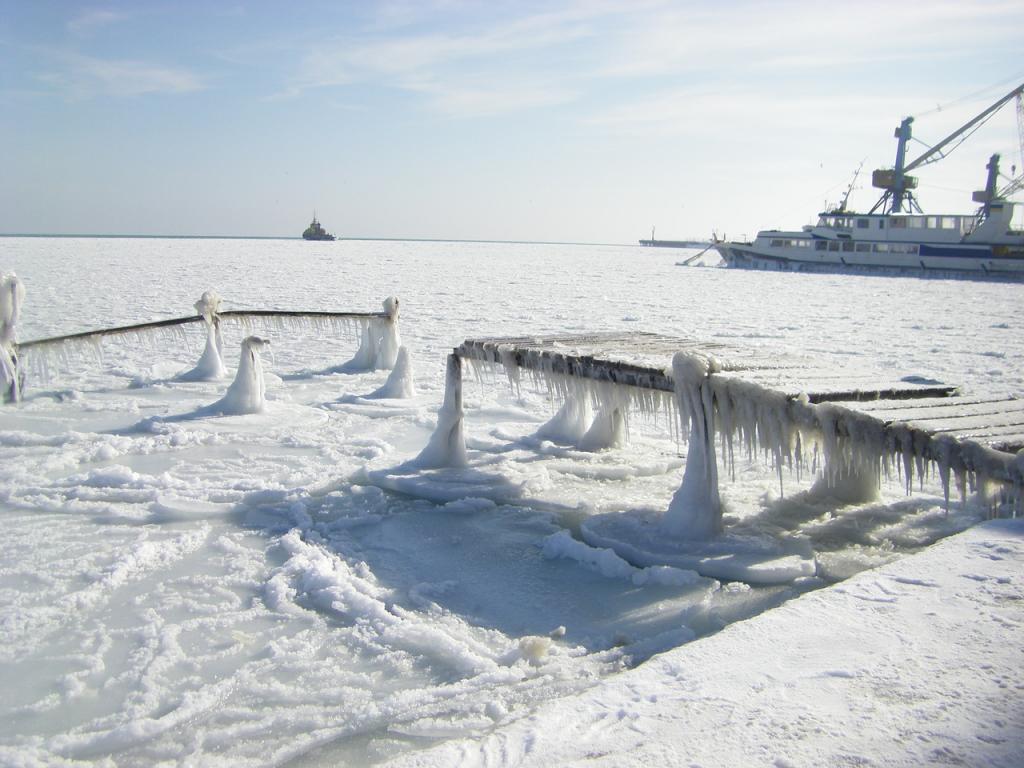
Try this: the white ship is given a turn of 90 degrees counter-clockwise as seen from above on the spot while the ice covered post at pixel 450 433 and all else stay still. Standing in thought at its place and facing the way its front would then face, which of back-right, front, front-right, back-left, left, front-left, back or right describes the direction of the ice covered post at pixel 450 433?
front

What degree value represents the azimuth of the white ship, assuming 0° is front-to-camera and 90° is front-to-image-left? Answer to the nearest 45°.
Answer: approximately 90°

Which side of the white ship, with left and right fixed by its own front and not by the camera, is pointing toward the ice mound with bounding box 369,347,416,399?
left

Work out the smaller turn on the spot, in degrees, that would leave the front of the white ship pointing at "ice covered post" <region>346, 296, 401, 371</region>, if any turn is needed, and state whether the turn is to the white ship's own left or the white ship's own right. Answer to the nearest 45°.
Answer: approximately 90° to the white ship's own left

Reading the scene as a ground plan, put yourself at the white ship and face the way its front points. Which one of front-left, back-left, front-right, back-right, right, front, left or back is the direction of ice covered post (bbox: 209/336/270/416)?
left

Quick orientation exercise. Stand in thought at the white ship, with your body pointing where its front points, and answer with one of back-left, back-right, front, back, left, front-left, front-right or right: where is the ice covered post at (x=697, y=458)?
left

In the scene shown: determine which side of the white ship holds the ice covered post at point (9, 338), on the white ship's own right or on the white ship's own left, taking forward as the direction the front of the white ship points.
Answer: on the white ship's own left

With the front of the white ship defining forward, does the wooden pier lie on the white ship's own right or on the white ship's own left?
on the white ship's own left
